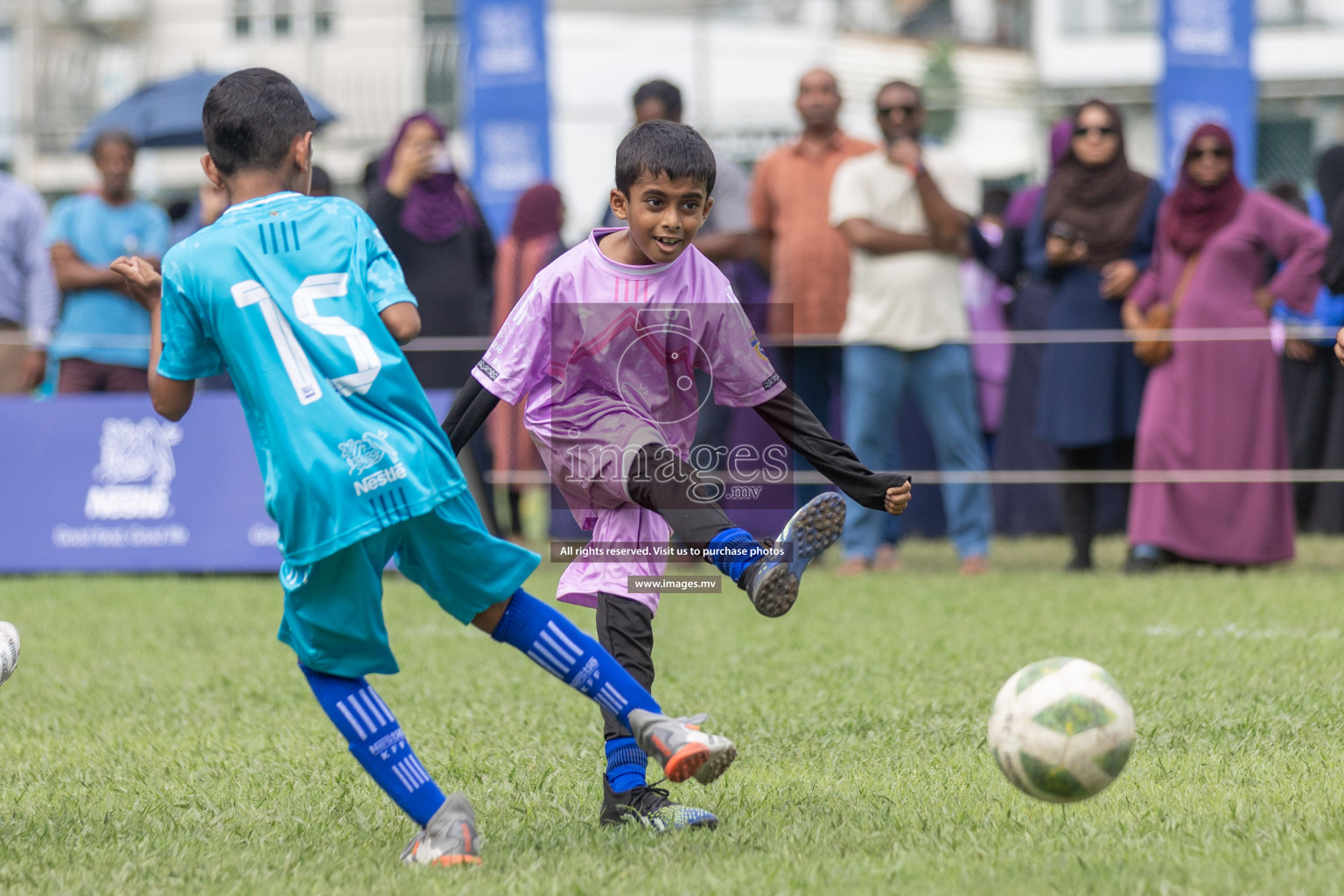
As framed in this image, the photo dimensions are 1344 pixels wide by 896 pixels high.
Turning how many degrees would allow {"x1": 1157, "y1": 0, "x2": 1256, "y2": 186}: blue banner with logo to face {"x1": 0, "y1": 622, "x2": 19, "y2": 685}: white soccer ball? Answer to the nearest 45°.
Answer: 0° — it already faces it

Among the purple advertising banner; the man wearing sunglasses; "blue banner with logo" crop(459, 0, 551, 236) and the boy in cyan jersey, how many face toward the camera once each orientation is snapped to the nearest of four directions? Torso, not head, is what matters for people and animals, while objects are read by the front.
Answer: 3

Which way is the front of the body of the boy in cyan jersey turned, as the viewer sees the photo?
away from the camera

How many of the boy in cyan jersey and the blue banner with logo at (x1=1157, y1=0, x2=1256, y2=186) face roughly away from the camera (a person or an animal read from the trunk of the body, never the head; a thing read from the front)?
1

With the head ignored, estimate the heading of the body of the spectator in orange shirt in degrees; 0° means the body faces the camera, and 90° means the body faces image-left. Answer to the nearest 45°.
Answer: approximately 0°

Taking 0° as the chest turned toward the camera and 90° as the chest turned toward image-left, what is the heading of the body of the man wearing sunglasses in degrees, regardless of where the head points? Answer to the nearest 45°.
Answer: approximately 0°

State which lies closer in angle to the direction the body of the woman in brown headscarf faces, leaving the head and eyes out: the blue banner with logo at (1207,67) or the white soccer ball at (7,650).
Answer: the white soccer ball

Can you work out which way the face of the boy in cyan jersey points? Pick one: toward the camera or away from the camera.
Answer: away from the camera

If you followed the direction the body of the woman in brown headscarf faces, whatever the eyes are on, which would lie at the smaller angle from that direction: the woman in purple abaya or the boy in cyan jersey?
the boy in cyan jersey

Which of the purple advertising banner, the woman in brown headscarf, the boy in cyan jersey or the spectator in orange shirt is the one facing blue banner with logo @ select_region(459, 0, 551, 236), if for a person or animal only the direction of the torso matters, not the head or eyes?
the boy in cyan jersey
